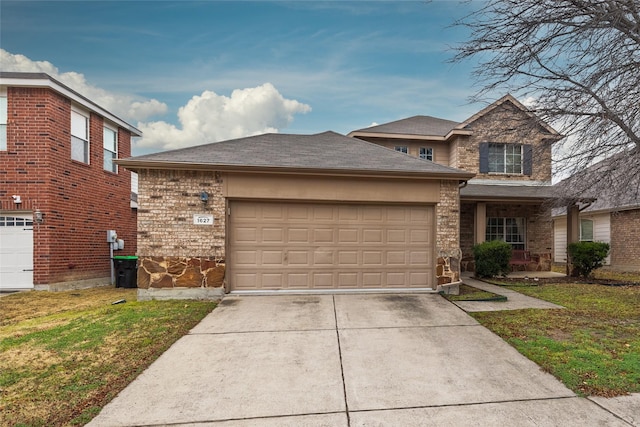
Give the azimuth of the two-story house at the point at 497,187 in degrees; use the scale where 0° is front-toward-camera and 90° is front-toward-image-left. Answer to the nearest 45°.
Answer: approximately 0°

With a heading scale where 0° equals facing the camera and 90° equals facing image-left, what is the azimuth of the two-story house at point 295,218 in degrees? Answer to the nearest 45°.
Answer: approximately 0°

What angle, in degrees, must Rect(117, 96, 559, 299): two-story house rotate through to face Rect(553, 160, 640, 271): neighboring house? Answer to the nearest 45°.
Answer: approximately 135° to its left

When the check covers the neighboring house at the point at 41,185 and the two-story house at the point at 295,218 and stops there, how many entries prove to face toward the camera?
2
